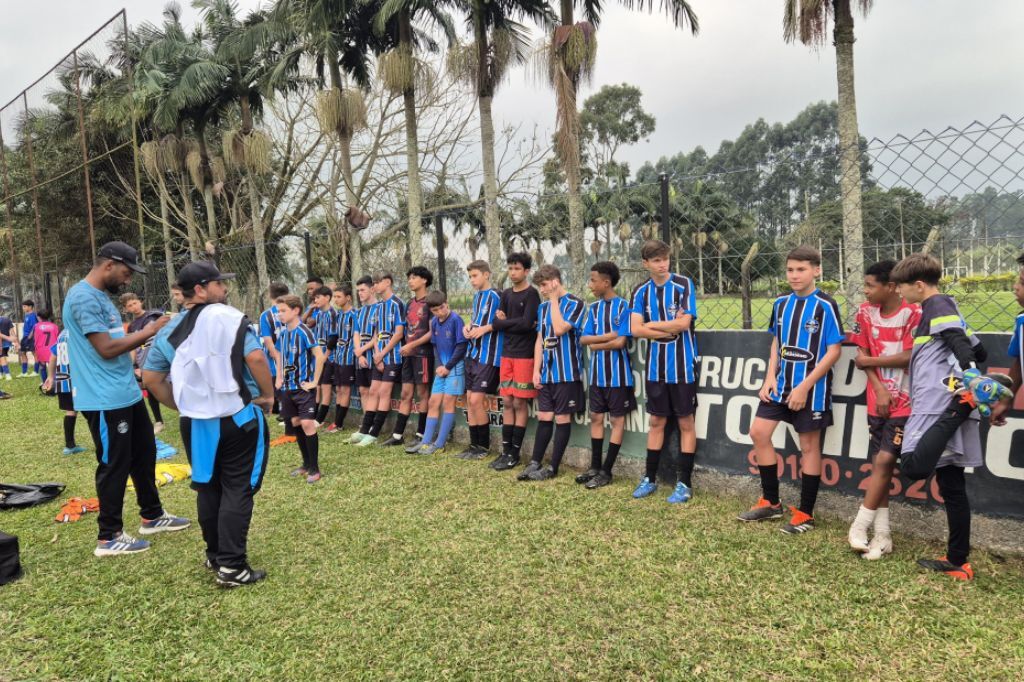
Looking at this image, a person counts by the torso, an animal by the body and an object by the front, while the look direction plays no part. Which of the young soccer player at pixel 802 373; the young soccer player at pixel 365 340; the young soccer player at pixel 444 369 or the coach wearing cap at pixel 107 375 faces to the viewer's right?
the coach wearing cap

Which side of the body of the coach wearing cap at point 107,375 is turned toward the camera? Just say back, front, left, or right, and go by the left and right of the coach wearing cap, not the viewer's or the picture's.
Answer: right

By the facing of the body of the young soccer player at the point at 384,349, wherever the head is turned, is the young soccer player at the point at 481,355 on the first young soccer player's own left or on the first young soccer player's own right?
on the first young soccer player's own left

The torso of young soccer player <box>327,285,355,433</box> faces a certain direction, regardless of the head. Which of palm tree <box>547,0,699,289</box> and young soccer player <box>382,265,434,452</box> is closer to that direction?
the young soccer player

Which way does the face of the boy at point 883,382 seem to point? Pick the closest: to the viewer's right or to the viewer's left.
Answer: to the viewer's left

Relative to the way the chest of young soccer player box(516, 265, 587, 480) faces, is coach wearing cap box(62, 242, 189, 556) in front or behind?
in front

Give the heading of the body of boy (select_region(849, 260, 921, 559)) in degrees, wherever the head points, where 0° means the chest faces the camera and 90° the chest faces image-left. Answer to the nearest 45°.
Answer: approximately 45°

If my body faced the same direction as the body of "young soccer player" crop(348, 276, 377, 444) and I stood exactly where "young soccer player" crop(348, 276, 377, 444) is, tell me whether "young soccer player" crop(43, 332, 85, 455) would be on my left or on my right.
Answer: on my right

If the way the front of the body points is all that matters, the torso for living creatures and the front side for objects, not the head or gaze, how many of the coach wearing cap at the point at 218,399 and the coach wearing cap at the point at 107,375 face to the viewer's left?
0

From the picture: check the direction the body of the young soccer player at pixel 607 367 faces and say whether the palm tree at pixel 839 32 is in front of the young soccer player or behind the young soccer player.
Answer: behind

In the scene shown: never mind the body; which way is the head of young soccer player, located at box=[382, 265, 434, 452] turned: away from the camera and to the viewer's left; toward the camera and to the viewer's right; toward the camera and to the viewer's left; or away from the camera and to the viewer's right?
toward the camera and to the viewer's left

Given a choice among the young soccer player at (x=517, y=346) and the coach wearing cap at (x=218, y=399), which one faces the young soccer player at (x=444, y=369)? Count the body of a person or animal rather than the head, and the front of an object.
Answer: the coach wearing cap

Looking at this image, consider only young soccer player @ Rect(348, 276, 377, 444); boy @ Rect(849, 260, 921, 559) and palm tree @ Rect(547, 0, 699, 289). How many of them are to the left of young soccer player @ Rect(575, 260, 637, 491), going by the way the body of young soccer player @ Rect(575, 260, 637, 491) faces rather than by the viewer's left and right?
1

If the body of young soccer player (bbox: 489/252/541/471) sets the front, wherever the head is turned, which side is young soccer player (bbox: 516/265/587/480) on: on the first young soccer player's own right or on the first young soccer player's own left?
on the first young soccer player's own left

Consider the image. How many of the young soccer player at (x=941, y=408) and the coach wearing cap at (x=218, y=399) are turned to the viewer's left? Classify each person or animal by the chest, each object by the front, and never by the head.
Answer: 1

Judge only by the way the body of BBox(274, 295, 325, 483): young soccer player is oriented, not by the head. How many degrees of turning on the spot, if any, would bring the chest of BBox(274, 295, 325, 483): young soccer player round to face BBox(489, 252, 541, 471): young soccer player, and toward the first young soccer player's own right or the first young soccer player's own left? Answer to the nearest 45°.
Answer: approximately 135° to the first young soccer player's own left

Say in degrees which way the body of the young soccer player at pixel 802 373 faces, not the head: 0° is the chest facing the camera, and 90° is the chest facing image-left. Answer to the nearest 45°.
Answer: approximately 45°

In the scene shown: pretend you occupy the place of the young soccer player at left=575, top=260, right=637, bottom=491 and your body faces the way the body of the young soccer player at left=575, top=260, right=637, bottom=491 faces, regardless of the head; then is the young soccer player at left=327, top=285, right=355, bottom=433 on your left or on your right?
on your right

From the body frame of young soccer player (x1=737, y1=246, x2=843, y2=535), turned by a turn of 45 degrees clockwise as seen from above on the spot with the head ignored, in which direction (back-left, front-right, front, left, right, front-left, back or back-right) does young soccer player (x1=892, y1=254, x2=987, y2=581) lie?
back-left

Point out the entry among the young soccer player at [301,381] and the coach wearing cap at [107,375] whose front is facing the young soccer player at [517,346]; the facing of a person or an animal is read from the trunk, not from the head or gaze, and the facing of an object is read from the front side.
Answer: the coach wearing cap
